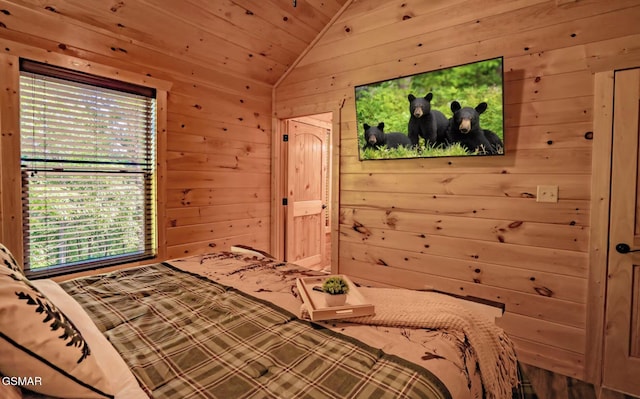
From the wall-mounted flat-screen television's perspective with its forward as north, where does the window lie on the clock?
The window is roughly at 1 o'clock from the wall-mounted flat-screen television.

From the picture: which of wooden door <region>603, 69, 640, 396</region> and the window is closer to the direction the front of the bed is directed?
the wooden door

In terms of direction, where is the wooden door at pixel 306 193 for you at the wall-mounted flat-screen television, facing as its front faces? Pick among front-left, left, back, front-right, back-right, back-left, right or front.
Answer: right

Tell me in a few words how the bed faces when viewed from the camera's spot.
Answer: facing away from the viewer and to the right of the viewer

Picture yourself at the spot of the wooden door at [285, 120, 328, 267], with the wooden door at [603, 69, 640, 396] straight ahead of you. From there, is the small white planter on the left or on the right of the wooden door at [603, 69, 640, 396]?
right

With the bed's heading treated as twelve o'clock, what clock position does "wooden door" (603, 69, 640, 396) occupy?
The wooden door is roughly at 1 o'clock from the bed.

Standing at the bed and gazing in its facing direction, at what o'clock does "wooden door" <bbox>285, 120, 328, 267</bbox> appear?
The wooden door is roughly at 11 o'clock from the bed.

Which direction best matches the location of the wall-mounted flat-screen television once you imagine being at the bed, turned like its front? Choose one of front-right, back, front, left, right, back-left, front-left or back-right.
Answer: front

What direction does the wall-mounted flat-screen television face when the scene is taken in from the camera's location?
facing the viewer and to the left of the viewer

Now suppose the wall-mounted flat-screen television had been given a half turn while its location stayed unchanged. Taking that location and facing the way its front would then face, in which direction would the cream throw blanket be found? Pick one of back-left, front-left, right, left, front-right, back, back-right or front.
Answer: back-right

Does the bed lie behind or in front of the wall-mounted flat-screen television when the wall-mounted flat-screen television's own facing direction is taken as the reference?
in front
